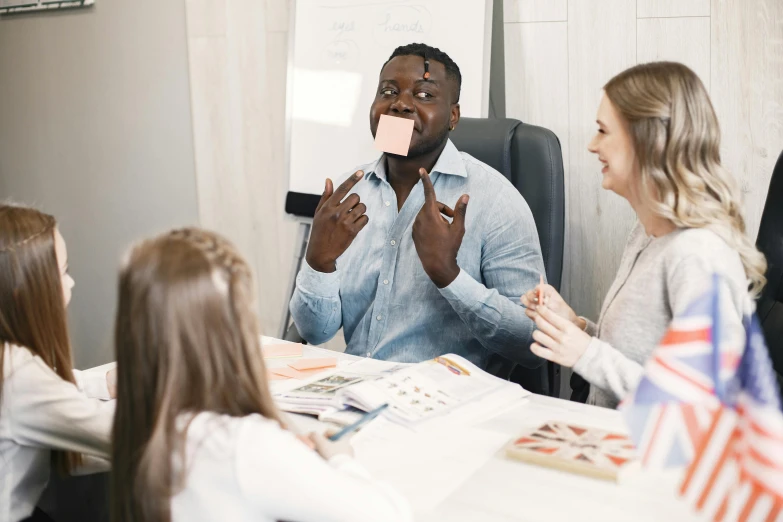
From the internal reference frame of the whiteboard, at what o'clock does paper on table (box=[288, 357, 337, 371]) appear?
The paper on table is roughly at 12 o'clock from the whiteboard.

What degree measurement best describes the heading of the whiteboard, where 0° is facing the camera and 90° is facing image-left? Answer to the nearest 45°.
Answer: approximately 0°

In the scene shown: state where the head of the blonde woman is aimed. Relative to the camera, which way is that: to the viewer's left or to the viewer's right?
to the viewer's left

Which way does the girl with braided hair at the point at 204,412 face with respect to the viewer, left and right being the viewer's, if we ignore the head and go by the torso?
facing away from the viewer and to the right of the viewer

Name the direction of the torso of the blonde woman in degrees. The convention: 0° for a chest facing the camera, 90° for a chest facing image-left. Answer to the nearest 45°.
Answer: approximately 90°

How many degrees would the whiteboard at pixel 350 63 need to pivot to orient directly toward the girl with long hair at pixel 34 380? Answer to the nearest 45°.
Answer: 0° — it already faces them

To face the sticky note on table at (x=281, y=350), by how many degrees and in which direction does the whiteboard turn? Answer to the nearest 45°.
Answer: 0° — it already faces it

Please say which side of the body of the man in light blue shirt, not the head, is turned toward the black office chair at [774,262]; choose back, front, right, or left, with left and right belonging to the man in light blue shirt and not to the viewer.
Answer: left
